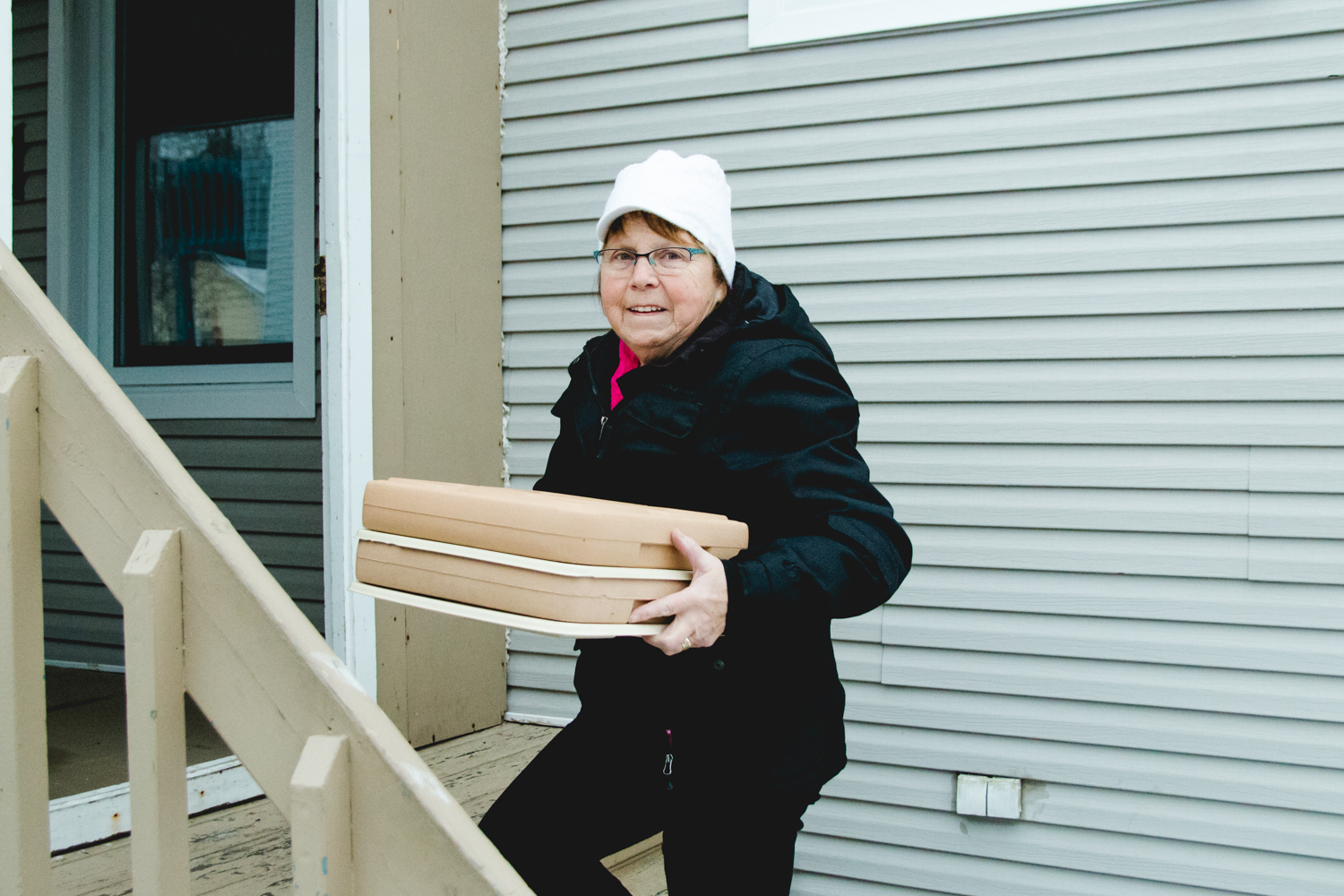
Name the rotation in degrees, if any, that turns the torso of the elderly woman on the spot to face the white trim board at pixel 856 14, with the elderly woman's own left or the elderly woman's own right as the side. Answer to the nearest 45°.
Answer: approximately 135° to the elderly woman's own right

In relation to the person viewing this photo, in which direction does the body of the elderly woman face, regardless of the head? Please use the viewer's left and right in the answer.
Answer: facing the viewer and to the left of the viewer

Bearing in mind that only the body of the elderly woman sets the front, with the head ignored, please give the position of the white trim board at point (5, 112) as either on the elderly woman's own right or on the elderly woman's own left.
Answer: on the elderly woman's own right

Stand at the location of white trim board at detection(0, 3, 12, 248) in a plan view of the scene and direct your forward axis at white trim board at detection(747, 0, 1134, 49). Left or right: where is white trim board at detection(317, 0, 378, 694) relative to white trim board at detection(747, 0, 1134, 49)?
left

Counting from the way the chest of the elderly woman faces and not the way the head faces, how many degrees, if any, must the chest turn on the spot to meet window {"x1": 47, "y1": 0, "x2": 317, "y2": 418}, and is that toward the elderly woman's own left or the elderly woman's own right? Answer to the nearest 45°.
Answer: approximately 90° to the elderly woman's own right

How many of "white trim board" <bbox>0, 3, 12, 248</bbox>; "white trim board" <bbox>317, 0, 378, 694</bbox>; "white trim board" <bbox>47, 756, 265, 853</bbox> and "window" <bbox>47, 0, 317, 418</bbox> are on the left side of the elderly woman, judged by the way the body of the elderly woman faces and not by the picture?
0

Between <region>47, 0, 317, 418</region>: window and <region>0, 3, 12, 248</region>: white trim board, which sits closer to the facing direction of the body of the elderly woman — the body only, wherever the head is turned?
the white trim board

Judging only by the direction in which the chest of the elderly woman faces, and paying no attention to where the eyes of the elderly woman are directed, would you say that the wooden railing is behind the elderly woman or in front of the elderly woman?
in front

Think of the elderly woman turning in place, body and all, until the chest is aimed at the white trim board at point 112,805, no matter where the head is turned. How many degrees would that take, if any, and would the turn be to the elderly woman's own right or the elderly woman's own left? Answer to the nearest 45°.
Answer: approximately 90° to the elderly woman's own right

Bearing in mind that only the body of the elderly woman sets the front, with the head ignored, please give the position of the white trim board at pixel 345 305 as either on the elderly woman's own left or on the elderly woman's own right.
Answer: on the elderly woman's own right

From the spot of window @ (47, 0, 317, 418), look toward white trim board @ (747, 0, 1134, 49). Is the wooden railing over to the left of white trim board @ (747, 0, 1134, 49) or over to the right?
right
